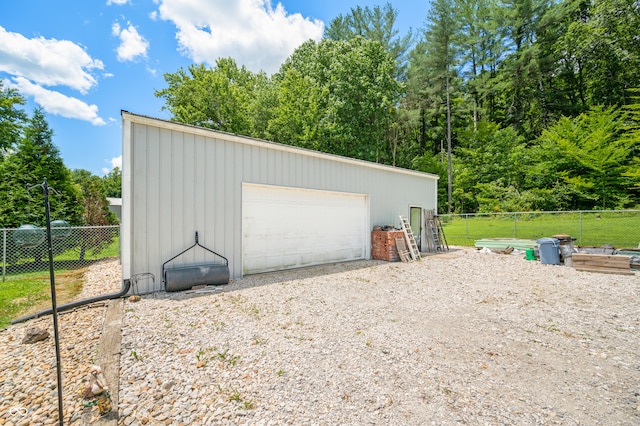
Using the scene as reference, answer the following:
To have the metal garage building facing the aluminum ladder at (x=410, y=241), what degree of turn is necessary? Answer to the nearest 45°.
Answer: approximately 90° to its left

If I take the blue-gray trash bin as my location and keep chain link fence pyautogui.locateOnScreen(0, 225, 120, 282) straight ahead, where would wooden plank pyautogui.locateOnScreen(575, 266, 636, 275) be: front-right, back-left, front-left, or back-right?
back-left

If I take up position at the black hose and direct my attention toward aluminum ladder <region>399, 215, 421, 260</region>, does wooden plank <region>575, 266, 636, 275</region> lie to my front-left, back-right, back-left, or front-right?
front-right

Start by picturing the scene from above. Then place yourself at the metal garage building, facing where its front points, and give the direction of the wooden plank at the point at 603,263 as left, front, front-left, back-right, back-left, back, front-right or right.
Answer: front-left

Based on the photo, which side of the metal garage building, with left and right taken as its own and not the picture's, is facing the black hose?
right

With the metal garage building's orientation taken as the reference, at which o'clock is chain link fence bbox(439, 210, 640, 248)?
The chain link fence is roughly at 10 o'clock from the metal garage building.

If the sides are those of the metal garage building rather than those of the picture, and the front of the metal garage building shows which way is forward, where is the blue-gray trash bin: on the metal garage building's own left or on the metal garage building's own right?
on the metal garage building's own left

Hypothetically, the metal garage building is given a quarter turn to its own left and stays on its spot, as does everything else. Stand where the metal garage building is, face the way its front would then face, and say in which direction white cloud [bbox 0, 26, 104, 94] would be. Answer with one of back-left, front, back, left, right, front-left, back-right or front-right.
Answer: left

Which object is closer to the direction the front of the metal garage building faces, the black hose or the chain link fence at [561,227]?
the chain link fence
